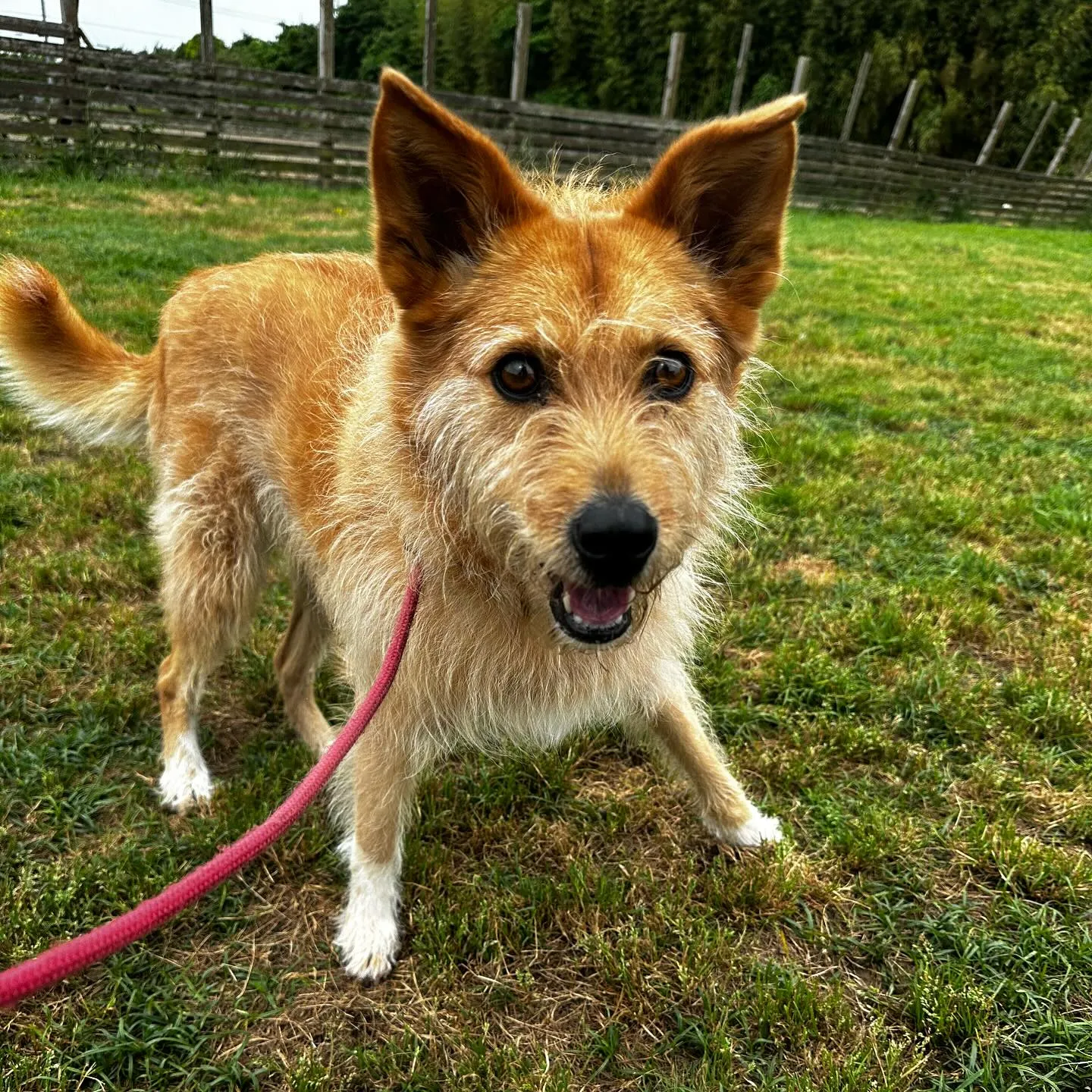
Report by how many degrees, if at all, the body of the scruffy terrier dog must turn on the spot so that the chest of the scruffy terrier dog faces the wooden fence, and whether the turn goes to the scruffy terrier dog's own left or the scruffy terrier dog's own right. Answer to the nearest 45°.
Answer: approximately 135° to the scruffy terrier dog's own left

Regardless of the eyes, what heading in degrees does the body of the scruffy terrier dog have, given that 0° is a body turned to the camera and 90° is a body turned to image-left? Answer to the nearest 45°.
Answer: approximately 315°
